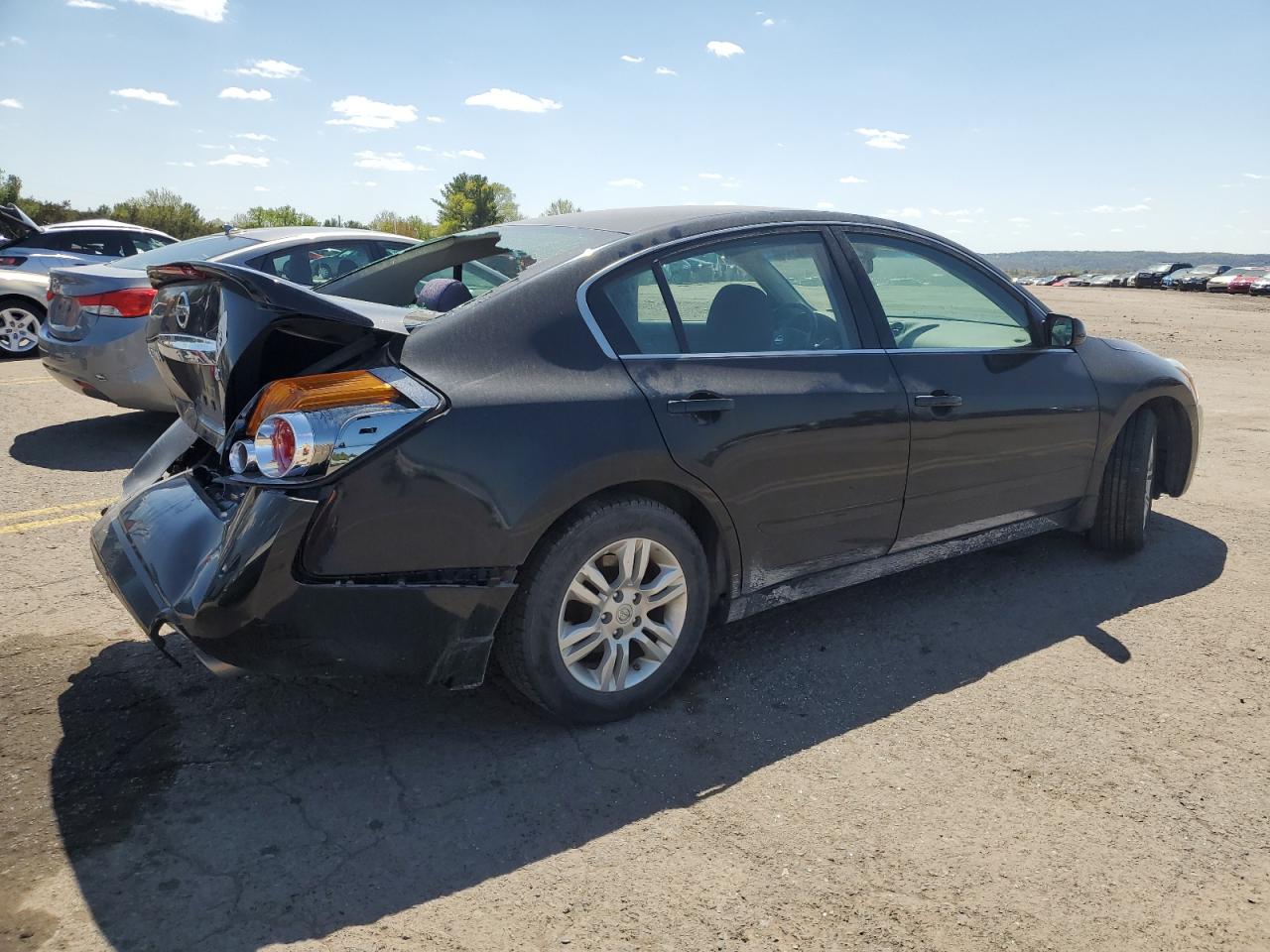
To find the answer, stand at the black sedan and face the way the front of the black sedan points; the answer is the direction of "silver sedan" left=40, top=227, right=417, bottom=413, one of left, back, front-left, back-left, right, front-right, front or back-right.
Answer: left

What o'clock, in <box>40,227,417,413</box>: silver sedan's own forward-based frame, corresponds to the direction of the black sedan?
The black sedan is roughly at 4 o'clock from the silver sedan.

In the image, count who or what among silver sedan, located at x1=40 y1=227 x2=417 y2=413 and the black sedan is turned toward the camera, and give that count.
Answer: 0

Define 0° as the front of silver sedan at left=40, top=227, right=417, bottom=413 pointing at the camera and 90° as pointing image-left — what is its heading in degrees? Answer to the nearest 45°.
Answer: approximately 225°

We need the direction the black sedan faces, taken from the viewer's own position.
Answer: facing away from the viewer and to the right of the viewer
